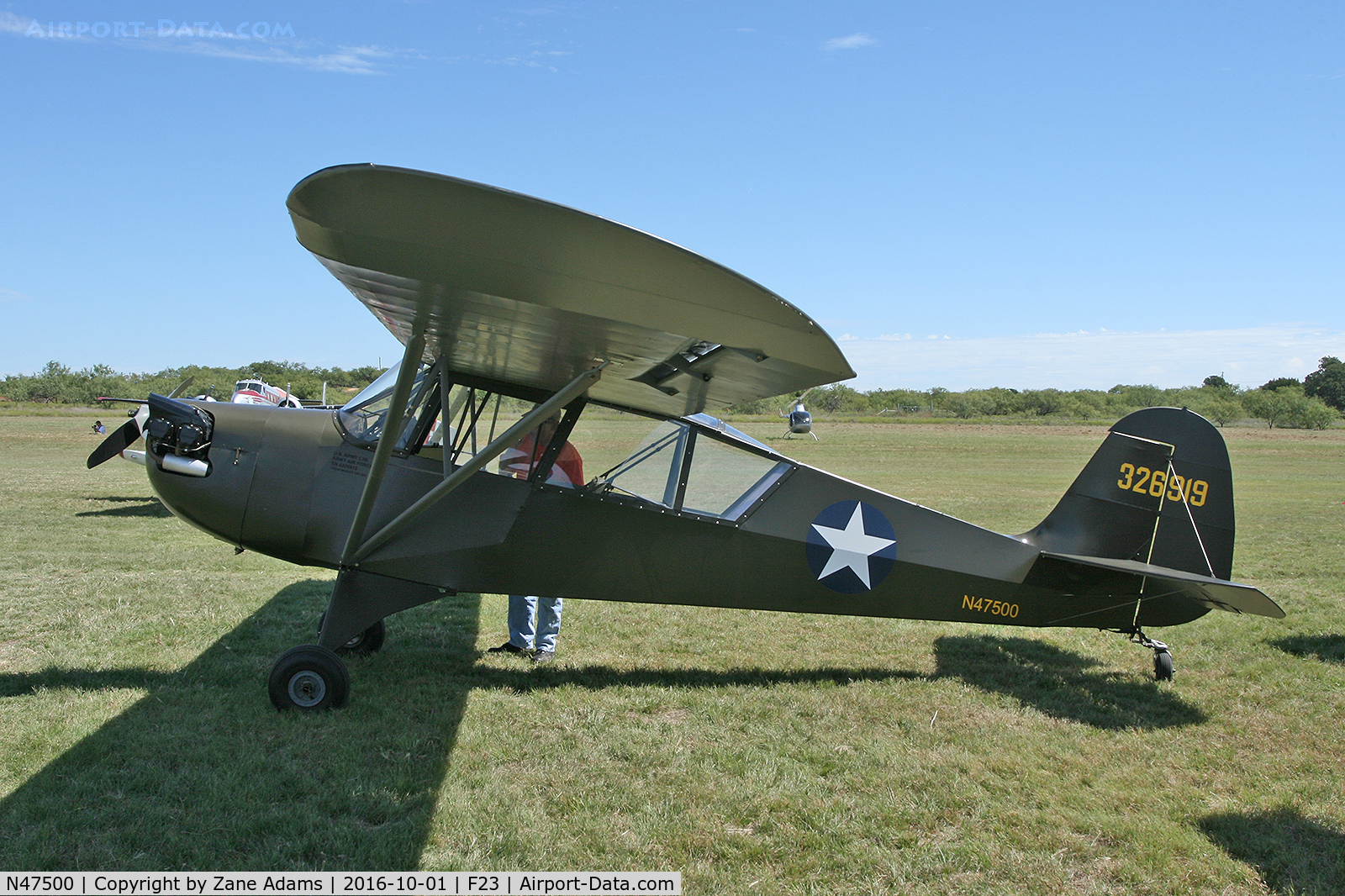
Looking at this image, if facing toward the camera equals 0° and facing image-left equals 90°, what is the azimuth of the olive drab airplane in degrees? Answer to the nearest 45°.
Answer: approximately 90°
